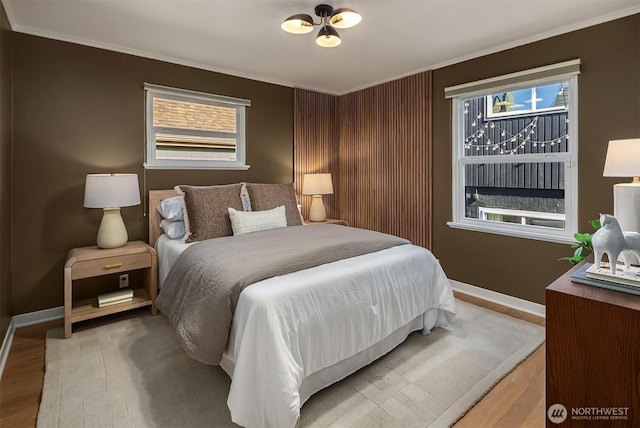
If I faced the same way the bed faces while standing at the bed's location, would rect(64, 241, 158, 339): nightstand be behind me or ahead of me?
behind

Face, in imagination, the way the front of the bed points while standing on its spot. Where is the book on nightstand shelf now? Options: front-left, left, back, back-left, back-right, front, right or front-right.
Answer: back

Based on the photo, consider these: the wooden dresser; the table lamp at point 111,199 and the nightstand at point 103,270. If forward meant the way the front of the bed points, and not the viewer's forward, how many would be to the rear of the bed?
2

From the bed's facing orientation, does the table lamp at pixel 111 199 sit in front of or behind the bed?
behind

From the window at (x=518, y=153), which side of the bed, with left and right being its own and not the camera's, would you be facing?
left

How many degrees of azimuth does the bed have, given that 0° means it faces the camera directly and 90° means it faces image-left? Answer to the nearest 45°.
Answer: approximately 315°

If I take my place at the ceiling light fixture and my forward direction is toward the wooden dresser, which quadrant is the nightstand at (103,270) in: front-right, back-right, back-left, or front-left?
back-right
